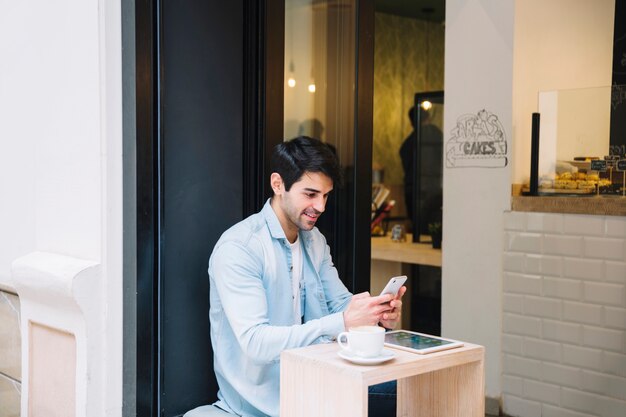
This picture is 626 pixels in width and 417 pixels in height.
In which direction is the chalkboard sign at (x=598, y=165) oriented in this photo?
toward the camera

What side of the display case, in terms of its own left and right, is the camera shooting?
front

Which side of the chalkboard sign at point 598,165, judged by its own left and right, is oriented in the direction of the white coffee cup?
front

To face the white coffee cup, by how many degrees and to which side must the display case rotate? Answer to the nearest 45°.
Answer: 0° — it already faces it

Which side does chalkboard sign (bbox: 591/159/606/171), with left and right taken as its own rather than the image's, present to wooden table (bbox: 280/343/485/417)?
front

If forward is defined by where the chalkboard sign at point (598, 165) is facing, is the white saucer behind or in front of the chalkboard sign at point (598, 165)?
in front

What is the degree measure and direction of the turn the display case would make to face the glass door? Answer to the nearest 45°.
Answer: approximately 45° to its right

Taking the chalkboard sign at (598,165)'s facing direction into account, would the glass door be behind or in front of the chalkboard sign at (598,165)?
in front

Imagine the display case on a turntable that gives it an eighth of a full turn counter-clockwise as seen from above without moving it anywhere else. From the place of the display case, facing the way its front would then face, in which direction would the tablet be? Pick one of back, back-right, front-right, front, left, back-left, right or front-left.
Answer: front-right

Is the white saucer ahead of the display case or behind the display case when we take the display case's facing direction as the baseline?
ahead

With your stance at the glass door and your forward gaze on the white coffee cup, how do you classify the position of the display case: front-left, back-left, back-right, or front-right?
back-left
